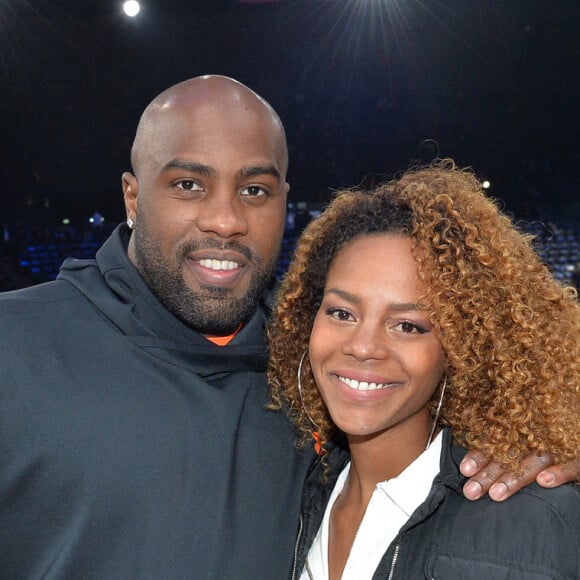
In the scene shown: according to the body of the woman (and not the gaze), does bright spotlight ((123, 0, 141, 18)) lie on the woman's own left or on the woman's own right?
on the woman's own right

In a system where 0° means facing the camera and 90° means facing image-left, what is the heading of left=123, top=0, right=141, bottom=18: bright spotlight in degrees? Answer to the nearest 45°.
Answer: approximately 0°

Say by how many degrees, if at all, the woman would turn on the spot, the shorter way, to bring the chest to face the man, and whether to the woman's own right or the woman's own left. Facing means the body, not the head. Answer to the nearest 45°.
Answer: approximately 45° to the woman's own right

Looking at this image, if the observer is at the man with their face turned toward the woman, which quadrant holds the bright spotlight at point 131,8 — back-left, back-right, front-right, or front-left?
back-left

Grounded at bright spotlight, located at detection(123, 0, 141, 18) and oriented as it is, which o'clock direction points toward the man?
The man is roughly at 12 o'clock from the bright spotlight.

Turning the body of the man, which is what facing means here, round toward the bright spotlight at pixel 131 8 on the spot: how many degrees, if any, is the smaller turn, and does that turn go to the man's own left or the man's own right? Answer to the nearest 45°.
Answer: approximately 135° to the man's own left

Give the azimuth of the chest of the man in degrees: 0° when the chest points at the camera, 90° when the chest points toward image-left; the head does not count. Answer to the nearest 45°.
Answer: approximately 315°

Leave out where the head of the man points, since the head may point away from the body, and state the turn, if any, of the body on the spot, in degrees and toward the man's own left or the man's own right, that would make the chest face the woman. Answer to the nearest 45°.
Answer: approximately 45° to the man's own left

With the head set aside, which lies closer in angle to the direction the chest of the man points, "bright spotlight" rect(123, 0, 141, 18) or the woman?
the woman

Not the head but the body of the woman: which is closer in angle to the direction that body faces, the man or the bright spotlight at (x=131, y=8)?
the man
